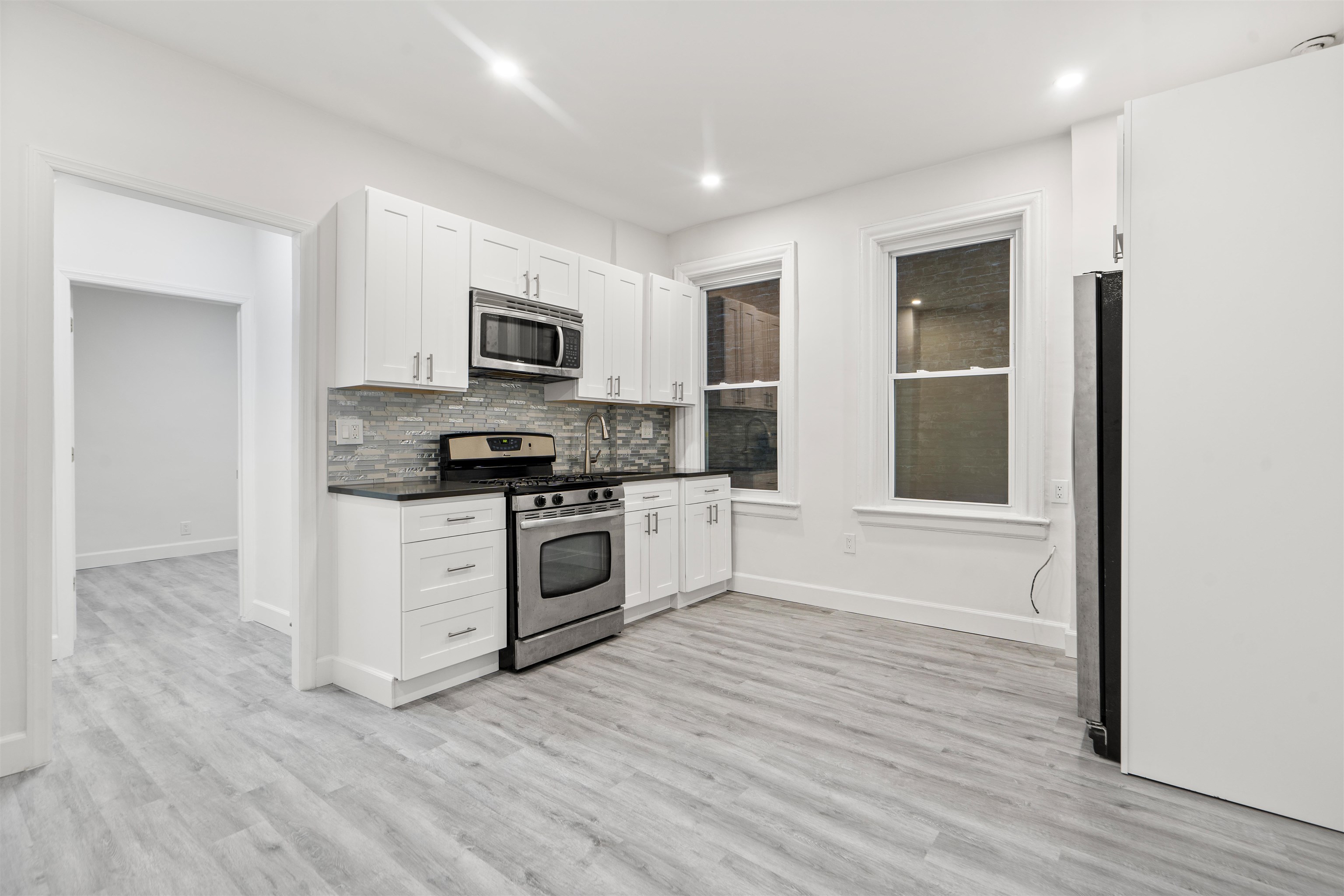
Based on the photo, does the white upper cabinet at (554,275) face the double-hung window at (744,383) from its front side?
no

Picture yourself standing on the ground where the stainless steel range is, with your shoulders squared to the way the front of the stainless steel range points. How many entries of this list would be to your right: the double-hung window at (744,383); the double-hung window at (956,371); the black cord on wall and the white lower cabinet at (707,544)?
0

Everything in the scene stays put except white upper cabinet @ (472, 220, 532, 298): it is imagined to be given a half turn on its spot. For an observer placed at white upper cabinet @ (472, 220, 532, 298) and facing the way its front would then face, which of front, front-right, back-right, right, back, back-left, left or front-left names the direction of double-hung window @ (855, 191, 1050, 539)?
back-right

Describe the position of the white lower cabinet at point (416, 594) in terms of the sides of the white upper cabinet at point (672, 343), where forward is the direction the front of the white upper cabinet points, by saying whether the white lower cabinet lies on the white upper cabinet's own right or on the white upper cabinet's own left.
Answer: on the white upper cabinet's own right

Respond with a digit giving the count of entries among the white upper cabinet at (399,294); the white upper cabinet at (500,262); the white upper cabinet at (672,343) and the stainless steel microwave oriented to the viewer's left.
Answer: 0

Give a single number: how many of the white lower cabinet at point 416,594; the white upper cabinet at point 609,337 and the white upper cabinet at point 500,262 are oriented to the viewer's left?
0

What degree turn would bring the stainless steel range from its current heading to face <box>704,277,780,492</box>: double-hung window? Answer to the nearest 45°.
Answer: approximately 90° to its left

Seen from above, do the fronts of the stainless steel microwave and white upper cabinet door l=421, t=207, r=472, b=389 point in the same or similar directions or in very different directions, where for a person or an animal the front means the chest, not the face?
same or similar directions

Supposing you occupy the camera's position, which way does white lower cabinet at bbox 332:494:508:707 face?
facing the viewer and to the right of the viewer

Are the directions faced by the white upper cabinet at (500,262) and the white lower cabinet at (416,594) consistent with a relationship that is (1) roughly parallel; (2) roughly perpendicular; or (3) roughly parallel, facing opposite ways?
roughly parallel

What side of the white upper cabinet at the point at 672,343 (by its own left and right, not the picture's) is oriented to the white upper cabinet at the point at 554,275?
right
